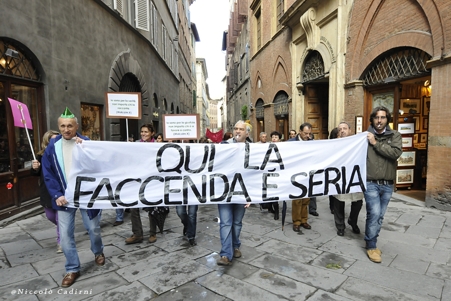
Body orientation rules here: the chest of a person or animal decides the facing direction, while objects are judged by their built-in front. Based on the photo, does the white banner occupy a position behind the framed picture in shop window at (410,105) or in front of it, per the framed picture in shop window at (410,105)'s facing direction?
in front

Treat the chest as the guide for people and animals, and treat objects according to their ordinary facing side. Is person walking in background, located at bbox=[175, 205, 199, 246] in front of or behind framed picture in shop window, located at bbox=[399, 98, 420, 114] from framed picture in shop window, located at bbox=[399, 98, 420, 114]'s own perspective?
in front

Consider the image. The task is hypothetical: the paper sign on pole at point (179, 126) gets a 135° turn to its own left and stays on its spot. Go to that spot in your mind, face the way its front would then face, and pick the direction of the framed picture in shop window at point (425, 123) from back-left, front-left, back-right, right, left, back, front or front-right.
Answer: front-right

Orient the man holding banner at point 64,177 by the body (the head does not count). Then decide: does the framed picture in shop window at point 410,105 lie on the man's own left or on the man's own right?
on the man's own left

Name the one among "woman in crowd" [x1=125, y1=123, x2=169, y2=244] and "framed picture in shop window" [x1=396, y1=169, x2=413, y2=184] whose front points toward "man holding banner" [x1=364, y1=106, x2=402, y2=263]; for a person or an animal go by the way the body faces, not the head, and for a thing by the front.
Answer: the framed picture in shop window

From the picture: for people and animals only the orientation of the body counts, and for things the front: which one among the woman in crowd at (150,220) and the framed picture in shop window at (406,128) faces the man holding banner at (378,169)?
the framed picture in shop window

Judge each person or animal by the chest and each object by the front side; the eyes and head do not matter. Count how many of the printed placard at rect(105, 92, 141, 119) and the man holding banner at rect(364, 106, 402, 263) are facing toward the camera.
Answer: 2

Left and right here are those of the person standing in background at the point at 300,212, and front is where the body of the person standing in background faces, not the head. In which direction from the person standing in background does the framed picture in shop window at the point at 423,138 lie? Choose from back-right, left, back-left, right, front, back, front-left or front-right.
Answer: left

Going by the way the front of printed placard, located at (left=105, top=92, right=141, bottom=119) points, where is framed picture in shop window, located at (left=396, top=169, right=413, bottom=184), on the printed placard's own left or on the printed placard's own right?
on the printed placard's own left

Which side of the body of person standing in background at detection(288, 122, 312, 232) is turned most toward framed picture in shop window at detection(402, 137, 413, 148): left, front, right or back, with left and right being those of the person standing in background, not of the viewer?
left
